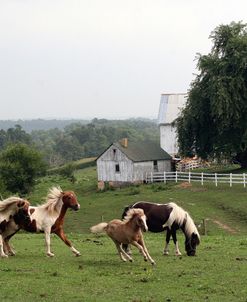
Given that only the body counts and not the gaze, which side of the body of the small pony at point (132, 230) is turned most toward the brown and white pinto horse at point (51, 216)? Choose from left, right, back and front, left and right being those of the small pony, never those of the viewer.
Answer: back

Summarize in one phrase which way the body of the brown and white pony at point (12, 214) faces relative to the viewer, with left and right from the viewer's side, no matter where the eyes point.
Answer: facing to the right of the viewer

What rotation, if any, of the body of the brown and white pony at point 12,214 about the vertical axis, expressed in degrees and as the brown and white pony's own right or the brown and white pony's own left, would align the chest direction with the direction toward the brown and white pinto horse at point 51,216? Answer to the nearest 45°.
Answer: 0° — it already faces it

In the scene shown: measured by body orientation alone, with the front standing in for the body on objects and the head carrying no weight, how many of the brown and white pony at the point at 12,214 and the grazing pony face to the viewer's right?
2

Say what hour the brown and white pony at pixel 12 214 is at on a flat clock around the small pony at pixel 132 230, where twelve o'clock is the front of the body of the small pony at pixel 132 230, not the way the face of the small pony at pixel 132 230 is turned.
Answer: the brown and white pony at pixel 12 214 is roughly at 5 o'clock from the small pony at pixel 132 230.

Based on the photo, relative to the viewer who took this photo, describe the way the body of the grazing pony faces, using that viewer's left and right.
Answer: facing to the right of the viewer

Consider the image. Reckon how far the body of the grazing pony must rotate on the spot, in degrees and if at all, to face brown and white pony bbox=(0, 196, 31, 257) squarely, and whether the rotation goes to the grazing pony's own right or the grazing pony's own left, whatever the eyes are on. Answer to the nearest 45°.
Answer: approximately 180°

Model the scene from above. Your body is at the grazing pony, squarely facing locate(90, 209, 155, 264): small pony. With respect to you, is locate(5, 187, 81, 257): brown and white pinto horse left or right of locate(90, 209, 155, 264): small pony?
right
